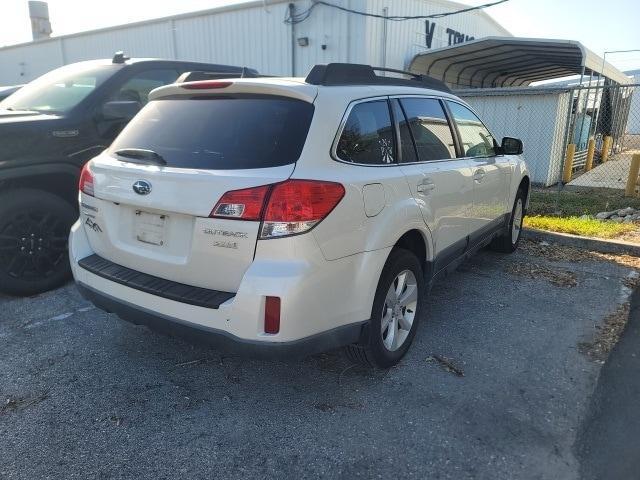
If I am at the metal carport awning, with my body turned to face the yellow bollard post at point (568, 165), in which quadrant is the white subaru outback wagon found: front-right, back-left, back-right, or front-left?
front-right

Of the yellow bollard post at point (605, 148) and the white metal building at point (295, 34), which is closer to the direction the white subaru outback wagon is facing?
the yellow bollard post

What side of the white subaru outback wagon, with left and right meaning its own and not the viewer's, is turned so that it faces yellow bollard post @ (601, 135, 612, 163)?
front

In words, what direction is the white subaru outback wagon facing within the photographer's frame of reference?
facing away from the viewer and to the right of the viewer

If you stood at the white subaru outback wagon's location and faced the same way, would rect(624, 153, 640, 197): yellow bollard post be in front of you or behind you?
in front

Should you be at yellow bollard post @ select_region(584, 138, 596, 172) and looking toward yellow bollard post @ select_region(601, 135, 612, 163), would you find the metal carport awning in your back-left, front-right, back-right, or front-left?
back-left

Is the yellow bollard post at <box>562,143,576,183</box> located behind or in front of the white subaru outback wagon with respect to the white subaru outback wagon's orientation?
in front

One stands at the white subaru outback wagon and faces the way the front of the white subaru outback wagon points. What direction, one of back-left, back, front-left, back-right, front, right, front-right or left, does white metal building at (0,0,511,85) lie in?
front-left
